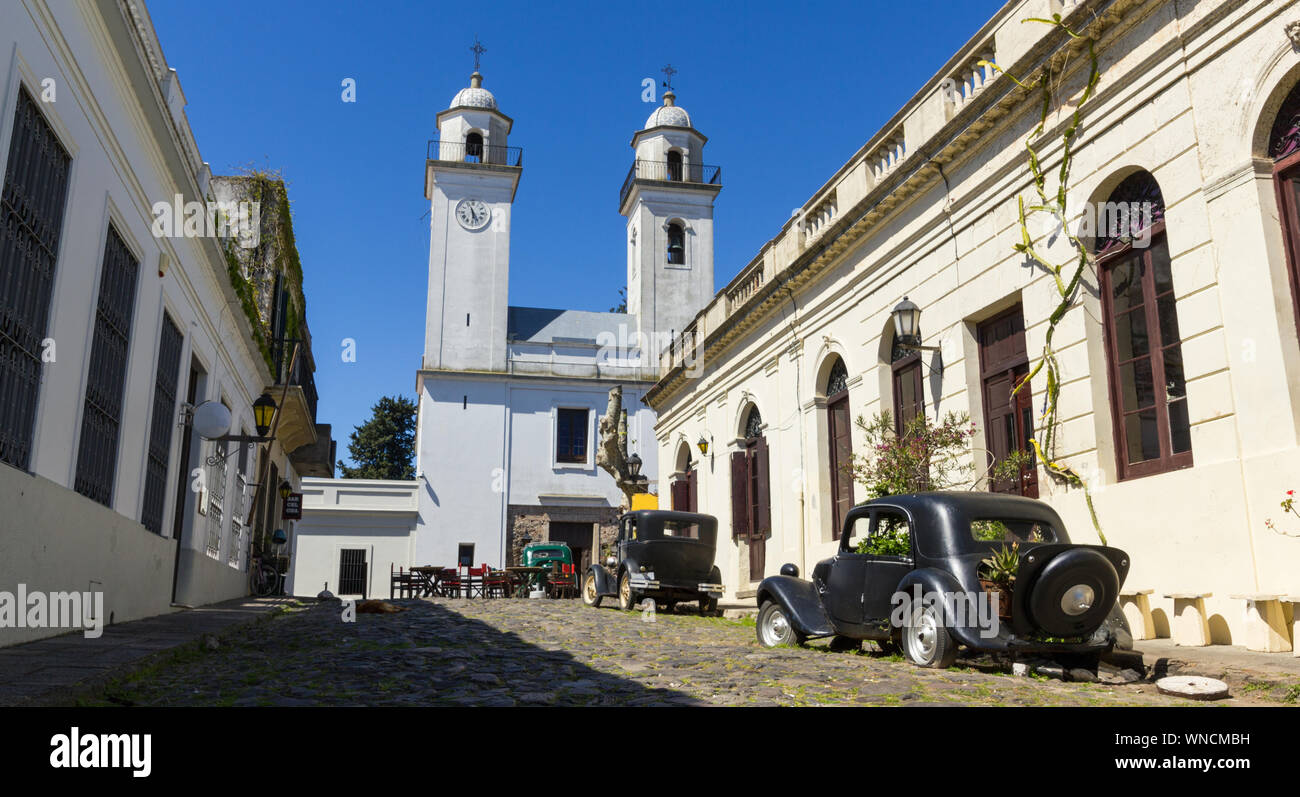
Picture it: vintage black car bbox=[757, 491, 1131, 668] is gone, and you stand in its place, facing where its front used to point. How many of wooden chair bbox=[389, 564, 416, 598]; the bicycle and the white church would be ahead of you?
3

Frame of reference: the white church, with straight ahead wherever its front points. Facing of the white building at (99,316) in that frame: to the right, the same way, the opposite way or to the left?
to the left

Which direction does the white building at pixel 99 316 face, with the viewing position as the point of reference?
facing to the right of the viewer

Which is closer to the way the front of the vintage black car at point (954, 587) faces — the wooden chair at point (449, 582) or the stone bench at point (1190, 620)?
the wooden chair

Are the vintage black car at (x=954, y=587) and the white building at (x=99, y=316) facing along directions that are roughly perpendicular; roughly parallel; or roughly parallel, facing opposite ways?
roughly perpendicular

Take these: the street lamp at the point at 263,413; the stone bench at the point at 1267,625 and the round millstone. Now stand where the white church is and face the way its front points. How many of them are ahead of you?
3

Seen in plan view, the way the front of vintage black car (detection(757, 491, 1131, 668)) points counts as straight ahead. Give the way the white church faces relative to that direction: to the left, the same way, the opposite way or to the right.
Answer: the opposite way

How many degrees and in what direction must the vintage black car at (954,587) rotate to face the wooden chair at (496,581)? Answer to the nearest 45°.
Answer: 0° — it already faces it

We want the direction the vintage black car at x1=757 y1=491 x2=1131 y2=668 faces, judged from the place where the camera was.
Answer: facing away from the viewer and to the left of the viewer

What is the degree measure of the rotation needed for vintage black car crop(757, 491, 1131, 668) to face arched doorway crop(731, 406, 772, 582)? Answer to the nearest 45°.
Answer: approximately 45° to its right
